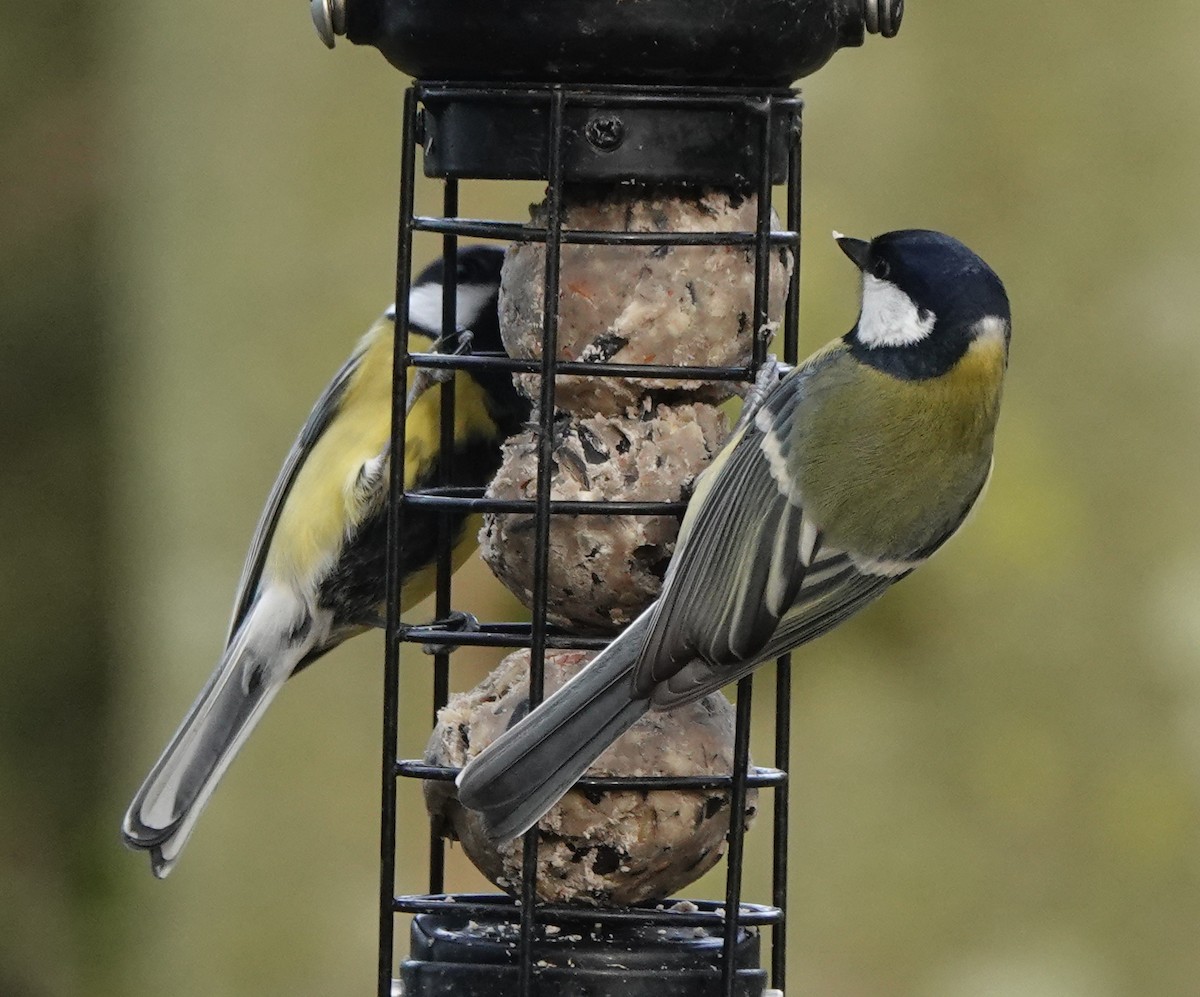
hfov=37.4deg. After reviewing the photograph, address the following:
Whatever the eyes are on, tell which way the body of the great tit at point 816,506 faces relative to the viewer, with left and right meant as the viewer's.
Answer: facing away from the viewer and to the right of the viewer
